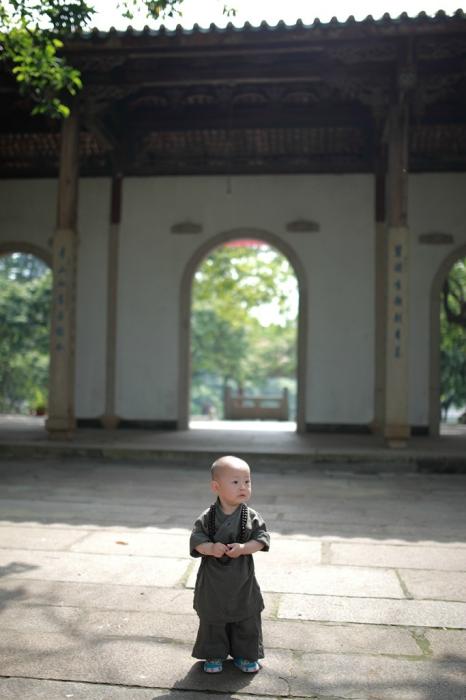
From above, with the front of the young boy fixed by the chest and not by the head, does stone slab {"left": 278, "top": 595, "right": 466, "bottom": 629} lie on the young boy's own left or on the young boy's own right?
on the young boy's own left

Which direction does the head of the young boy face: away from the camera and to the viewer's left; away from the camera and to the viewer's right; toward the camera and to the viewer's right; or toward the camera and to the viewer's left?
toward the camera and to the viewer's right

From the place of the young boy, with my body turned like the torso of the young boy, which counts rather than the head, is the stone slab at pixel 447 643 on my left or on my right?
on my left

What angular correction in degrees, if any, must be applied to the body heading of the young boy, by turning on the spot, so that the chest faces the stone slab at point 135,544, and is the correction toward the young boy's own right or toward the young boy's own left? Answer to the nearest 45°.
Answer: approximately 180°

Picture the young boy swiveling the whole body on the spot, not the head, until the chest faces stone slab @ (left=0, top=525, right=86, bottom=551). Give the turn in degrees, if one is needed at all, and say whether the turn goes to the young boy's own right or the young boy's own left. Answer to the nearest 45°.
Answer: approximately 135° to the young boy's own right

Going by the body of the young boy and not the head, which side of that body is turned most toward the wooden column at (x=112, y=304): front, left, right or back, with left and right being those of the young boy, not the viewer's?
back

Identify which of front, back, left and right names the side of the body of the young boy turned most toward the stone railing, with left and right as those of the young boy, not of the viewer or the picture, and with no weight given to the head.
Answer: back

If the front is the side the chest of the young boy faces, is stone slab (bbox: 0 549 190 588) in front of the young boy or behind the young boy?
behind

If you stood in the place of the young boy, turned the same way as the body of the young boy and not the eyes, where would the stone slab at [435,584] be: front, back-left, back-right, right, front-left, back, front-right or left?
back-left

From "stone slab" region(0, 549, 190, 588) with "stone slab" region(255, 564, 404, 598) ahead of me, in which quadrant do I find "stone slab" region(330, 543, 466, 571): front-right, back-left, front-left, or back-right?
front-left

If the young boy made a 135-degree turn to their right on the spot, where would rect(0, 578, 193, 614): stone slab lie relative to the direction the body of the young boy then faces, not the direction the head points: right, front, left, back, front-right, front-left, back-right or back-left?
front

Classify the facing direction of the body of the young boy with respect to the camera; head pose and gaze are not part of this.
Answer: toward the camera

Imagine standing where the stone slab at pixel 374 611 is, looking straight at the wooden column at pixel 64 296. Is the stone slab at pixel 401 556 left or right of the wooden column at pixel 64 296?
right
